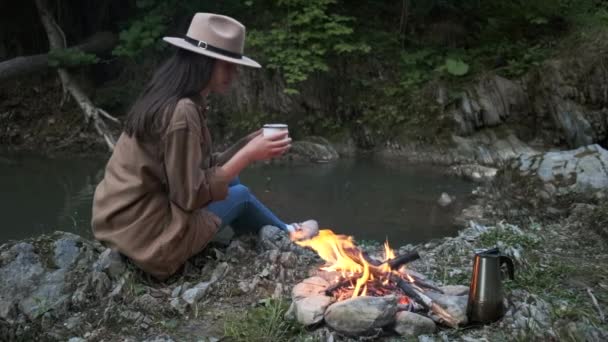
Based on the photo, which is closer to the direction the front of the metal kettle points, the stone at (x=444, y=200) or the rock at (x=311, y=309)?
the rock

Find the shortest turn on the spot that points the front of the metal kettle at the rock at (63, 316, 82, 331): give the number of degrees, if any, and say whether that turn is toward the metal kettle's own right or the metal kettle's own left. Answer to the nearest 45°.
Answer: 0° — it already faces it

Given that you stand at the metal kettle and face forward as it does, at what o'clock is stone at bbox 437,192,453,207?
The stone is roughly at 3 o'clock from the metal kettle.

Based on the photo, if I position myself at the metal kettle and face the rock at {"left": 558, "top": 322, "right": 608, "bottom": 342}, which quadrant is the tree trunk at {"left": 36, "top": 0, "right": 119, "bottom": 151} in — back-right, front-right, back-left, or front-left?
back-left

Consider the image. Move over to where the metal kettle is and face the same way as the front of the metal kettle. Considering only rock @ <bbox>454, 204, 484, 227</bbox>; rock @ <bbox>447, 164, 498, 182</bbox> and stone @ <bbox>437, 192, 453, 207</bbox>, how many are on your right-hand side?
3

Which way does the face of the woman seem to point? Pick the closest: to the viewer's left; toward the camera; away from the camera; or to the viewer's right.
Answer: to the viewer's right

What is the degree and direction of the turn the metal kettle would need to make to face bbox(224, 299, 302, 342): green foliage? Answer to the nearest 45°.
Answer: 0° — it already faces it

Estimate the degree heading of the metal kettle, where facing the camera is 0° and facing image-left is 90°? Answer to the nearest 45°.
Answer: approximately 90°

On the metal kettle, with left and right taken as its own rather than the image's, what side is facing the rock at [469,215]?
right

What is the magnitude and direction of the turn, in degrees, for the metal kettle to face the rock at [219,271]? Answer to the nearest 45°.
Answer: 0° — it already faces it

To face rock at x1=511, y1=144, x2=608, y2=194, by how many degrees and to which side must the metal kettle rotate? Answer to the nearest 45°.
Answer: approximately 90° to its right
